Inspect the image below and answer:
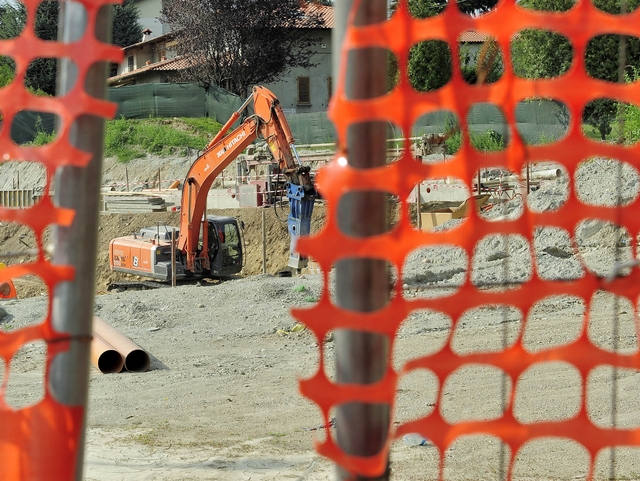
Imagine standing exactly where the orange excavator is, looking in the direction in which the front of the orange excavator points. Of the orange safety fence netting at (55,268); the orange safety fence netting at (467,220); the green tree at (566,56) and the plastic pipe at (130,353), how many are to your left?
1

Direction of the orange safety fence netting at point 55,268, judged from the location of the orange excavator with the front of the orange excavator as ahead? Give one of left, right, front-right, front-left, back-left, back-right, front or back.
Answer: front-right

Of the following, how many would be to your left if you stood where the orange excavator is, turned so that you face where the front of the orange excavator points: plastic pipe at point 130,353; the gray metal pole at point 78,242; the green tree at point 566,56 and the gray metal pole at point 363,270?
1

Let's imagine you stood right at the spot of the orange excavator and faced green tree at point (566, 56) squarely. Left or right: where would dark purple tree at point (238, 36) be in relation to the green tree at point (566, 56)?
left

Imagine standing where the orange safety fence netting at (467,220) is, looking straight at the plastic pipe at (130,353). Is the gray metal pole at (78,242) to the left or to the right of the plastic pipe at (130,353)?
left

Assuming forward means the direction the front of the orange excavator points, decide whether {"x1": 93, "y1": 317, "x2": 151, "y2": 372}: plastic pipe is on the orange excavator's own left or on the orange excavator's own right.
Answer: on the orange excavator's own right

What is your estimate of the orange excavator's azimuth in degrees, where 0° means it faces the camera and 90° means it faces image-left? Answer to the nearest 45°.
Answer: approximately 315°

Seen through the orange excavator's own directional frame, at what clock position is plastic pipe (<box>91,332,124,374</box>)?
The plastic pipe is roughly at 2 o'clock from the orange excavator.

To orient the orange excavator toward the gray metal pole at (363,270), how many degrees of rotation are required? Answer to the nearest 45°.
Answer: approximately 45° to its right

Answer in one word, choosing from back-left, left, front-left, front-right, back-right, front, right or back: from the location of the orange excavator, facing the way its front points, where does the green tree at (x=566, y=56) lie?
left

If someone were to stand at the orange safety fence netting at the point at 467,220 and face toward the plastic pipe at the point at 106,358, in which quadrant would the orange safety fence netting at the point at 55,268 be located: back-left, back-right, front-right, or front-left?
front-left

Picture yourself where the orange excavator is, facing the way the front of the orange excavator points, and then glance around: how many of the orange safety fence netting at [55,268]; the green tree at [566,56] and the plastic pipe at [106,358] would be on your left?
1

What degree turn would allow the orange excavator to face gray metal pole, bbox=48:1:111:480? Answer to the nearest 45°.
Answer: approximately 45° to its right

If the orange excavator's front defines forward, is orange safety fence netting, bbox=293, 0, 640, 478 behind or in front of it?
in front

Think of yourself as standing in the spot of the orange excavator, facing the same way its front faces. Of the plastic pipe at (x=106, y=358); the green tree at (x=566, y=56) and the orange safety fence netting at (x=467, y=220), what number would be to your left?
1

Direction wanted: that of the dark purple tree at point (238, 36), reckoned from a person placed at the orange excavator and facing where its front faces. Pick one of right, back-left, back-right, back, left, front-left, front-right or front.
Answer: back-left
